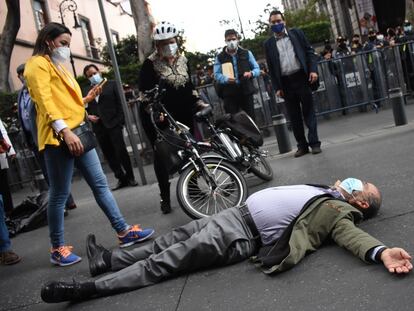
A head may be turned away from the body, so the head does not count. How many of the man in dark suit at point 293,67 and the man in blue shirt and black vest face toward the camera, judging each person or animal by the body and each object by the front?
2

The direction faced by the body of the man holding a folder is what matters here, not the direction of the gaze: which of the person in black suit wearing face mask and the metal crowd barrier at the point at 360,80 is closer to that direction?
the person in black suit wearing face mask

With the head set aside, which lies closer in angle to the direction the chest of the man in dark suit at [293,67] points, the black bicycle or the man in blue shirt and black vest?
the black bicycle

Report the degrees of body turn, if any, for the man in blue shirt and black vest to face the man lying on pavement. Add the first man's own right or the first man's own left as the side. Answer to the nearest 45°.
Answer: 0° — they already face them

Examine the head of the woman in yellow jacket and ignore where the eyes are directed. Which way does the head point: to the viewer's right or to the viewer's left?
to the viewer's right

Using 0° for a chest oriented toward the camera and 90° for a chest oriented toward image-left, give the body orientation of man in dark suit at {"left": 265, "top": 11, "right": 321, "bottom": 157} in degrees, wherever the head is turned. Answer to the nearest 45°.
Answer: approximately 0°

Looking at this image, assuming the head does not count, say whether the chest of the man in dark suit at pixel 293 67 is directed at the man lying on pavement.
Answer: yes

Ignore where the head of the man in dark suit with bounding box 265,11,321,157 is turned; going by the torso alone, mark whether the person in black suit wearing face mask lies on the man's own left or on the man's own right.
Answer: on the man's own right
